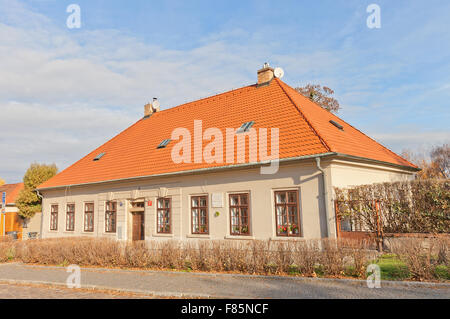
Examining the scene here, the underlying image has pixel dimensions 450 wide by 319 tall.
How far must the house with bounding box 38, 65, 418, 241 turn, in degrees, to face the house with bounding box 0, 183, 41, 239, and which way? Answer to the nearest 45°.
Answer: approximately 90° to its right

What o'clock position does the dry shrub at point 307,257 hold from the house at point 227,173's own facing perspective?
The dry shrub is roughly at 10 o'clock from the house.

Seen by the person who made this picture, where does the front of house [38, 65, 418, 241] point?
facing the viewer and to the left of the viewer

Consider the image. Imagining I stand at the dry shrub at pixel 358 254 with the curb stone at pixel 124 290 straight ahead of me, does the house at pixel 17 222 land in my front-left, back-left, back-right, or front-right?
front-right

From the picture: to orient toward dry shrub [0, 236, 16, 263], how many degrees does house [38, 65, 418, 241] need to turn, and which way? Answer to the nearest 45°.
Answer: approximately 45° to its right

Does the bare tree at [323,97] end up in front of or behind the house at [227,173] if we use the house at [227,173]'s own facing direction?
behind

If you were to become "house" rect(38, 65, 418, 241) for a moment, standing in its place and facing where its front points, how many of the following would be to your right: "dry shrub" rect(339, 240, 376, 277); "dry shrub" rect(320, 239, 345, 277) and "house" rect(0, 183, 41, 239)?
1

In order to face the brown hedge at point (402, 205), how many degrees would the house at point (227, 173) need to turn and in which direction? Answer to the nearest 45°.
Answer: approximately 90° to its left

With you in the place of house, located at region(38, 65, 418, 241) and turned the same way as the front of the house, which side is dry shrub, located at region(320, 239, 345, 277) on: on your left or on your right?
on your left
